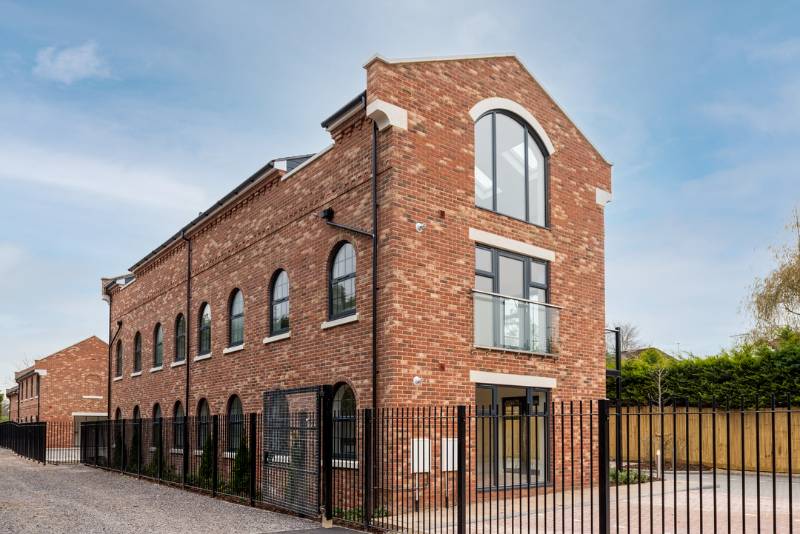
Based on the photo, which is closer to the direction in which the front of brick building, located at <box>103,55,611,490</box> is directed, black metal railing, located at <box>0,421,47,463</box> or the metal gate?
the metal gate

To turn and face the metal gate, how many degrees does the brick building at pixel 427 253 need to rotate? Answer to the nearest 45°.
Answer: approximately 90° to its right

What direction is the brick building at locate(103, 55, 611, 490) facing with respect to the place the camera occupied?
facing the viewer and to the right of the viewer

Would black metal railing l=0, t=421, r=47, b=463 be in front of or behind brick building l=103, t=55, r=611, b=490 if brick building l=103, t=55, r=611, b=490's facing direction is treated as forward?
behind
